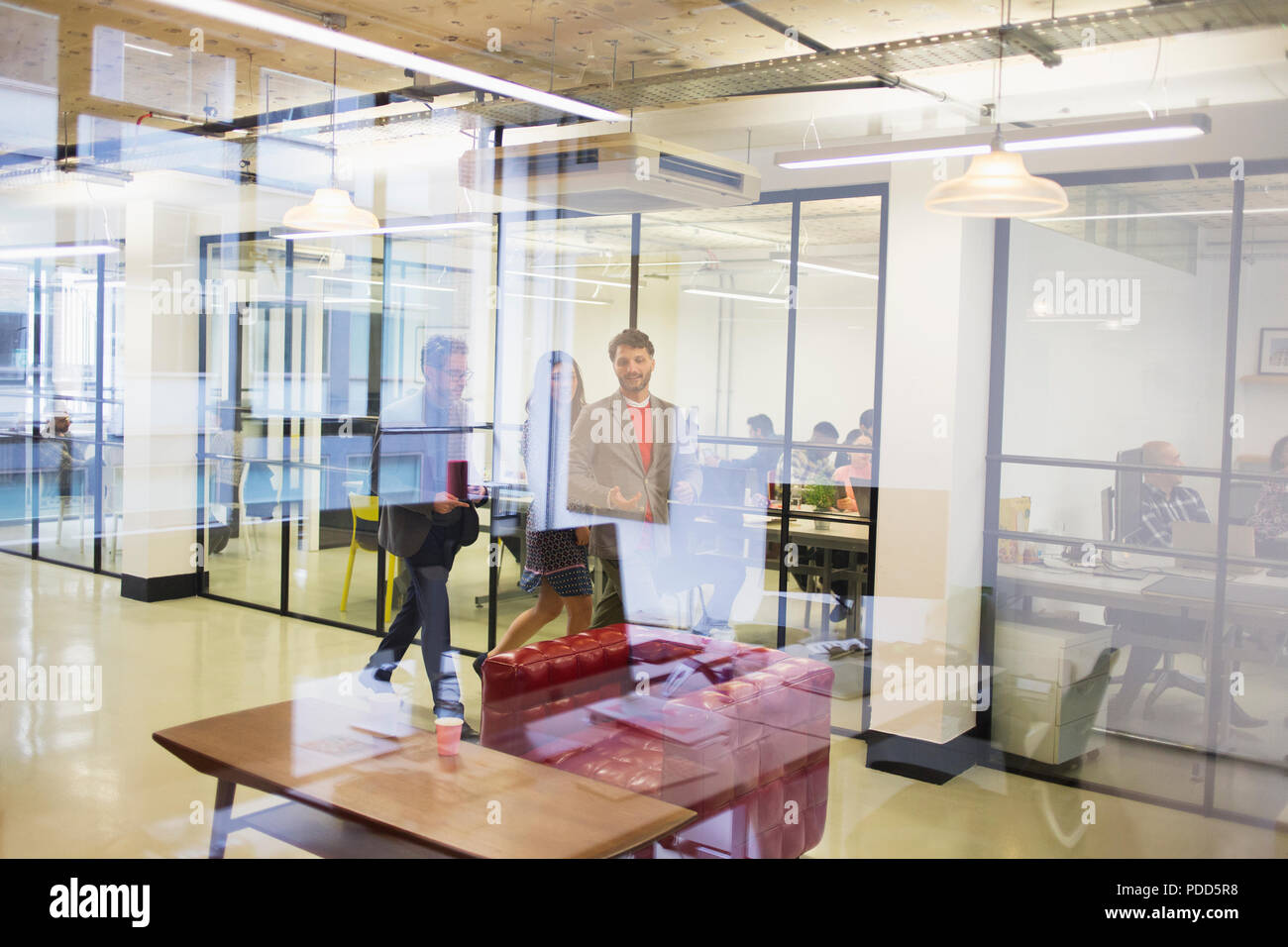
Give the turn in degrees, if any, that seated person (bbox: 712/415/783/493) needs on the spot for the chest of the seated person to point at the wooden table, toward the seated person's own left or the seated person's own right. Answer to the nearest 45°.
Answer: approximately 90° to the seated person's own left

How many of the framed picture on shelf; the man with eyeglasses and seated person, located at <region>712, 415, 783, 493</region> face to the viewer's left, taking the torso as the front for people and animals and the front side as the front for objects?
1

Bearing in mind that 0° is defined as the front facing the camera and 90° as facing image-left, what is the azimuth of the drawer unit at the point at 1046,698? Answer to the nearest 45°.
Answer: approximately 45°

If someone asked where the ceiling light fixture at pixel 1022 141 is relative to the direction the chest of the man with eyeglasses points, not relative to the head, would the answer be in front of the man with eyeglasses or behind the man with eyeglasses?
in front

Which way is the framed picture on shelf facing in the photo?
toward the camera

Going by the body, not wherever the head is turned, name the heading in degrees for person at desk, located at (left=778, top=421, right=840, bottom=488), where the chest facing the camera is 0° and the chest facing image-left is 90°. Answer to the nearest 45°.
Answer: approximately 45°

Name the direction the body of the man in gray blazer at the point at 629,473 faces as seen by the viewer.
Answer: toward the camera
